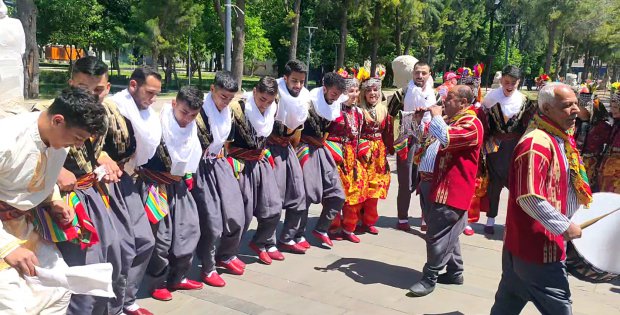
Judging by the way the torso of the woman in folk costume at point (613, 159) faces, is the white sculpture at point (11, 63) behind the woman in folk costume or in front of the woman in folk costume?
in front

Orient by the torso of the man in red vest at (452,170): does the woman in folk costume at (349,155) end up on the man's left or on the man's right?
on the man's right

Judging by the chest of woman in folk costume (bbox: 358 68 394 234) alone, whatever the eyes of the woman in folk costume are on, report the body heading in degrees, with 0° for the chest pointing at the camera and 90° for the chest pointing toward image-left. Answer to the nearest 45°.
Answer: approximately 0°

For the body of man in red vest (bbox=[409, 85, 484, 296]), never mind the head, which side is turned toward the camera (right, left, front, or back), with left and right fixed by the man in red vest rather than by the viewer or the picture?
left

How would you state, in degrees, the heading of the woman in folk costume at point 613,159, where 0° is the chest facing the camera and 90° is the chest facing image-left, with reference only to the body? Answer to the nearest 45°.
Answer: approximately 45°

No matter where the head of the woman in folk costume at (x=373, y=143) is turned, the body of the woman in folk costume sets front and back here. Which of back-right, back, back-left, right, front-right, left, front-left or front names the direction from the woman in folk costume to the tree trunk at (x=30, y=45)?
back-right

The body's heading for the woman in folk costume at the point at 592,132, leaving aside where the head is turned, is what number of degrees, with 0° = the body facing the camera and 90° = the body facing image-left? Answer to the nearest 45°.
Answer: approximately 45°
